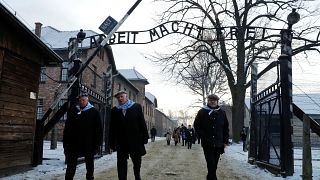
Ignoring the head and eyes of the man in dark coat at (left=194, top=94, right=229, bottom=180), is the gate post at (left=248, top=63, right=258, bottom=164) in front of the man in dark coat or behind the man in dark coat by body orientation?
behind

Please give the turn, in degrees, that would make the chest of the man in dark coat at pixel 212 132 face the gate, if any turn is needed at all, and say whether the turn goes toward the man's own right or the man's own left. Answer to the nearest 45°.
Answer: approximately 135° to the man's own left

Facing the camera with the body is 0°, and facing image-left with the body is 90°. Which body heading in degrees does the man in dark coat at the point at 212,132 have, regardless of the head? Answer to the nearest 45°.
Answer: approximately 0°

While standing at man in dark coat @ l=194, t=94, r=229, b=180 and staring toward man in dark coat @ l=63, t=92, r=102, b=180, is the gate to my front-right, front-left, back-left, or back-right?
back-right

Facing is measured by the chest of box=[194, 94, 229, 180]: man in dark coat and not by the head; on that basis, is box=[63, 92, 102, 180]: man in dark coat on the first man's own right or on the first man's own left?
on the first man's own right

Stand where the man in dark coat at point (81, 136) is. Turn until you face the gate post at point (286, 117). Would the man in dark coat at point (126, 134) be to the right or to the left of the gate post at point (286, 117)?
right

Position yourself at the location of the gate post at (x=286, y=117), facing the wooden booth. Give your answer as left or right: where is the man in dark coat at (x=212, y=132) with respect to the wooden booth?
left

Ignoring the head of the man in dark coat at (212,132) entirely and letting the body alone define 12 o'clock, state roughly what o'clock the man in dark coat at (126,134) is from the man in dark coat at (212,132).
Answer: the man in dark coat at (126,134) is roughly at 2 o'clock from the man in dark coat at (212,132).

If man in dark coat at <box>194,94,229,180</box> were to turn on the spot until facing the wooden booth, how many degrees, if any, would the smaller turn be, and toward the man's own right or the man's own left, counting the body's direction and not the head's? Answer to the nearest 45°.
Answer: approximately 90° to the man's own right

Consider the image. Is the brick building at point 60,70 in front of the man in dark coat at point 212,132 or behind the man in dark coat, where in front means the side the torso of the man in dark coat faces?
behind
